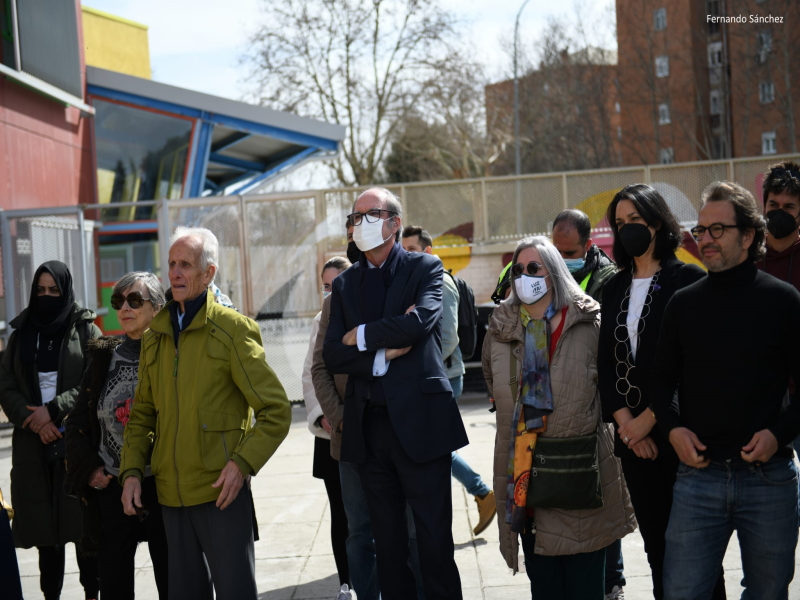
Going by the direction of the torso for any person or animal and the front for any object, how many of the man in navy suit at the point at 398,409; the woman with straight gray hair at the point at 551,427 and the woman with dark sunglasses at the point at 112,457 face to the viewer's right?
0

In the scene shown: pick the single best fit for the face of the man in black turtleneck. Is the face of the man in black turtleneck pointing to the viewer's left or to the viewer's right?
to the viewer's left

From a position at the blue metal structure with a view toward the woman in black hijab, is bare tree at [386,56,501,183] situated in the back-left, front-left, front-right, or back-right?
back-left

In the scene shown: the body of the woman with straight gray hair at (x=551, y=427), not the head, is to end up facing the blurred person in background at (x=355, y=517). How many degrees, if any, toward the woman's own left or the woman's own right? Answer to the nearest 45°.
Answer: approximately 90° to the woman's own right

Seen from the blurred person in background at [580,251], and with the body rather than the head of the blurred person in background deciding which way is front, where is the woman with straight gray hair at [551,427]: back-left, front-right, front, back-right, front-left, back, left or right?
front-left

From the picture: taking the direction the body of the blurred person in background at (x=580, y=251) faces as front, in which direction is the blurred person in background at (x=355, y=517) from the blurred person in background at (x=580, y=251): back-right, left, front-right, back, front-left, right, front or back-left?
front

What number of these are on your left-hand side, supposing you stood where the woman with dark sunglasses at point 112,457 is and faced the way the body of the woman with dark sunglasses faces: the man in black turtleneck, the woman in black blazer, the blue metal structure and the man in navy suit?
3

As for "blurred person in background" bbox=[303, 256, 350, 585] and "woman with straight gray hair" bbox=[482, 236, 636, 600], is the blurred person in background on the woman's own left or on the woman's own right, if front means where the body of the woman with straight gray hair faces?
on the woman's own right

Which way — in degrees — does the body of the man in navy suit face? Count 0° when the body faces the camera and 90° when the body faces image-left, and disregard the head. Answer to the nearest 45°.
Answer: approximately 45°

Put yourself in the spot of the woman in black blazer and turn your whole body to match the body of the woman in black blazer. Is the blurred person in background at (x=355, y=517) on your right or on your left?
on your right

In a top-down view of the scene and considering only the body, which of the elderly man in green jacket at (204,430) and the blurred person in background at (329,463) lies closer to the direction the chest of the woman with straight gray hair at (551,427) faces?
the elderly man in green jacket

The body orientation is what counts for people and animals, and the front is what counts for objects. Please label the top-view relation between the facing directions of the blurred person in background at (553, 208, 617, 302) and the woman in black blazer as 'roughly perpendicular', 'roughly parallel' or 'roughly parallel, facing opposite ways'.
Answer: roughly parallel
